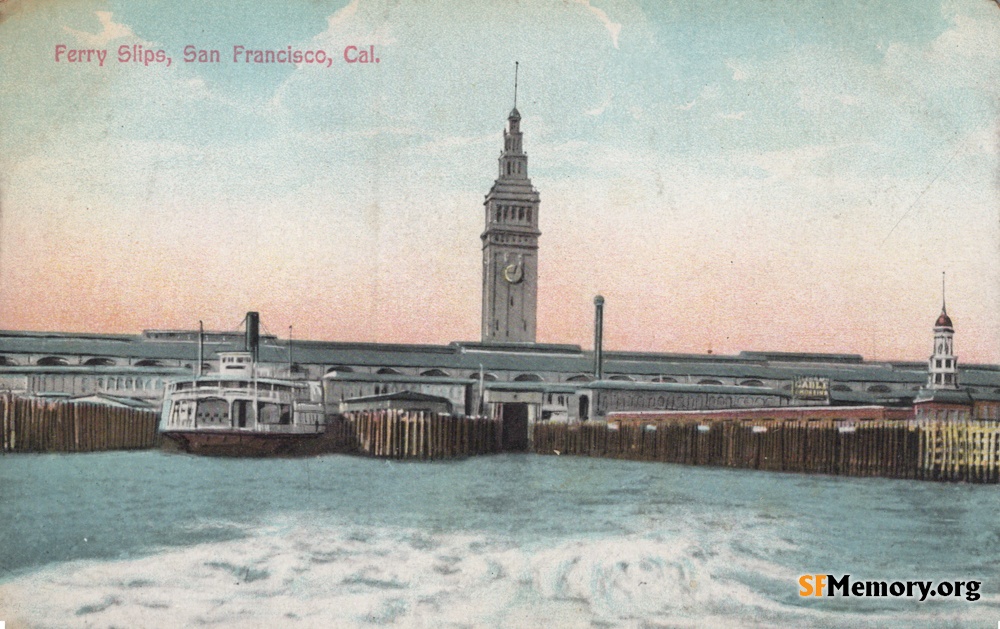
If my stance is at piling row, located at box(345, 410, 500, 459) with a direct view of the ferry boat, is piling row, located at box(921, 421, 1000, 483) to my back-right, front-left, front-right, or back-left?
back-left

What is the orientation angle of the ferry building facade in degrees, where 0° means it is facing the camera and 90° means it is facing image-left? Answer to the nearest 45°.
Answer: approximately 0°

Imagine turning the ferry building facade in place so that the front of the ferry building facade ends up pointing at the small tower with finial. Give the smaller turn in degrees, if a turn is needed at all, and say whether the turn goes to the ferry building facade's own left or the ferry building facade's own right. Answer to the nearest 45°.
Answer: approximately 45° to the ferry building facade's own left

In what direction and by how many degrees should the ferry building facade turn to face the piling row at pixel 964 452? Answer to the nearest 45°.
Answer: approximately 45° to its left
